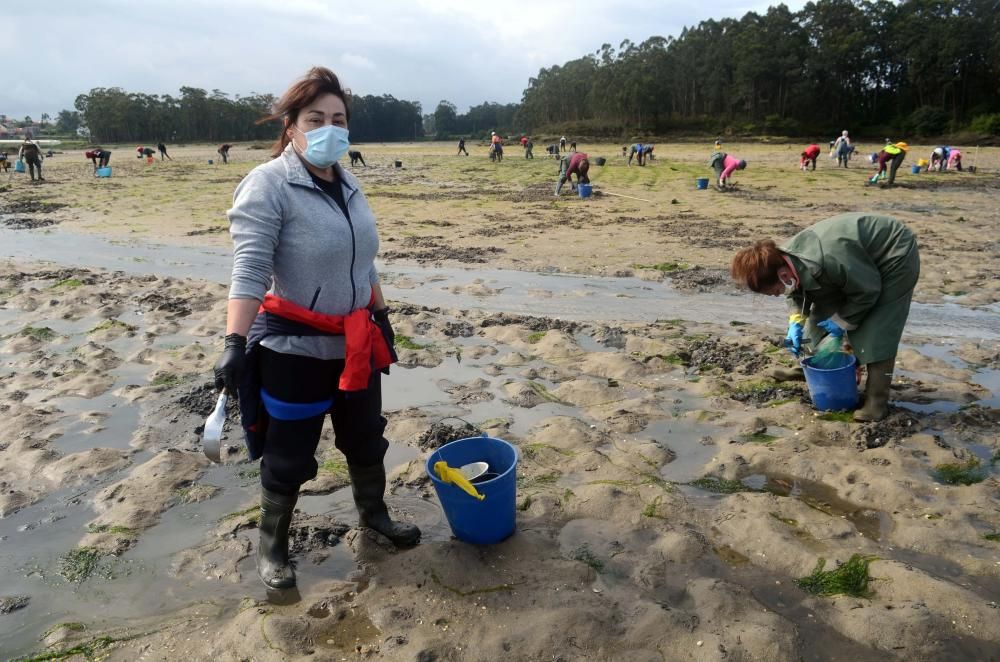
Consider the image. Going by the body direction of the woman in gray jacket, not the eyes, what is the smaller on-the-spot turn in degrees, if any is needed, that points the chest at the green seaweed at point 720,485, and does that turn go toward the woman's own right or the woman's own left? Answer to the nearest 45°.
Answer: approximately 45° to the woman's own left

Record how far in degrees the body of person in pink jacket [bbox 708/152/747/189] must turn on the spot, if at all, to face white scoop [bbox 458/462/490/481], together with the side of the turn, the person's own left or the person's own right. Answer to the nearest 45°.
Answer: approximately 90° to the person's own right

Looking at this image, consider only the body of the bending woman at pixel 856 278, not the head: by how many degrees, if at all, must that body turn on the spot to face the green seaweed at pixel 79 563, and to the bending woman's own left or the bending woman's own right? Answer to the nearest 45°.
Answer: approximately 45° to the bending woman's own left

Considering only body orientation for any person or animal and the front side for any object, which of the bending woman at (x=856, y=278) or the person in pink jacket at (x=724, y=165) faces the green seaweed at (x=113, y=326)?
the bending woman

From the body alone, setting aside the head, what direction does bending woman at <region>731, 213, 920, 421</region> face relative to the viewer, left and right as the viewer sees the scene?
facing to the left of the viewer

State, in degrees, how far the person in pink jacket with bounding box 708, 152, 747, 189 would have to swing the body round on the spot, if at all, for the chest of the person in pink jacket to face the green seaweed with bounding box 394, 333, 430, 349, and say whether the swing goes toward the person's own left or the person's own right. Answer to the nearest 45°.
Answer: approximately 90° to the person's own right

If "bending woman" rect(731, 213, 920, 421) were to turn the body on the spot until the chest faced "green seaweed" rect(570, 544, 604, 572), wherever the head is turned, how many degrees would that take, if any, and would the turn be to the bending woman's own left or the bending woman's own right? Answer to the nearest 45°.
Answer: approximately 45° to the bending woman's own left

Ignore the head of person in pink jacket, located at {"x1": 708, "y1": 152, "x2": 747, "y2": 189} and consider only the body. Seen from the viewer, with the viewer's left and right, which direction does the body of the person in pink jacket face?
facing to the right of the viewer

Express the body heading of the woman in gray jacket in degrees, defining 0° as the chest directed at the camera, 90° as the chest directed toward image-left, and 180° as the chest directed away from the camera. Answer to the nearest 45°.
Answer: approximately 315°

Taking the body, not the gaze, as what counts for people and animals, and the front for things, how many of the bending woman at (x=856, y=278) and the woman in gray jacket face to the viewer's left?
1

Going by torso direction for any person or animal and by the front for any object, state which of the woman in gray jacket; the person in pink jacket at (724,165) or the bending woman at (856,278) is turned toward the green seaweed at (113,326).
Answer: the bending woman

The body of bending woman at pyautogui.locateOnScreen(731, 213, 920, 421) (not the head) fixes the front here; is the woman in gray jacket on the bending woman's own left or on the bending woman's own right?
on the bending woman's own left
